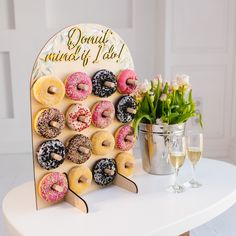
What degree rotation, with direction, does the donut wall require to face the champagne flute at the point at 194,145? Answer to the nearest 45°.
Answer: approximately 45° to its left

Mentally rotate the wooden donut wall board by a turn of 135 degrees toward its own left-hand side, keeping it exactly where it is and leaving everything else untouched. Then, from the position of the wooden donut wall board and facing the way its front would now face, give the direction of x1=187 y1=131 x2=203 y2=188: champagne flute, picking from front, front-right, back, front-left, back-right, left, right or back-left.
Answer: right

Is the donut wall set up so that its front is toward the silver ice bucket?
no

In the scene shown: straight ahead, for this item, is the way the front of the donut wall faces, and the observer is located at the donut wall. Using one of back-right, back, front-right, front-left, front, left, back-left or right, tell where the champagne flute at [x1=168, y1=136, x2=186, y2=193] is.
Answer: front-left

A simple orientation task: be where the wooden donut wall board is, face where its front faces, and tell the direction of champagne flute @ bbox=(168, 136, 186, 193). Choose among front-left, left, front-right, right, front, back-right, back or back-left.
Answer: front-left

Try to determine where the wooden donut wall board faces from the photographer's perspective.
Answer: facing the viewer and to the right of the viewer
